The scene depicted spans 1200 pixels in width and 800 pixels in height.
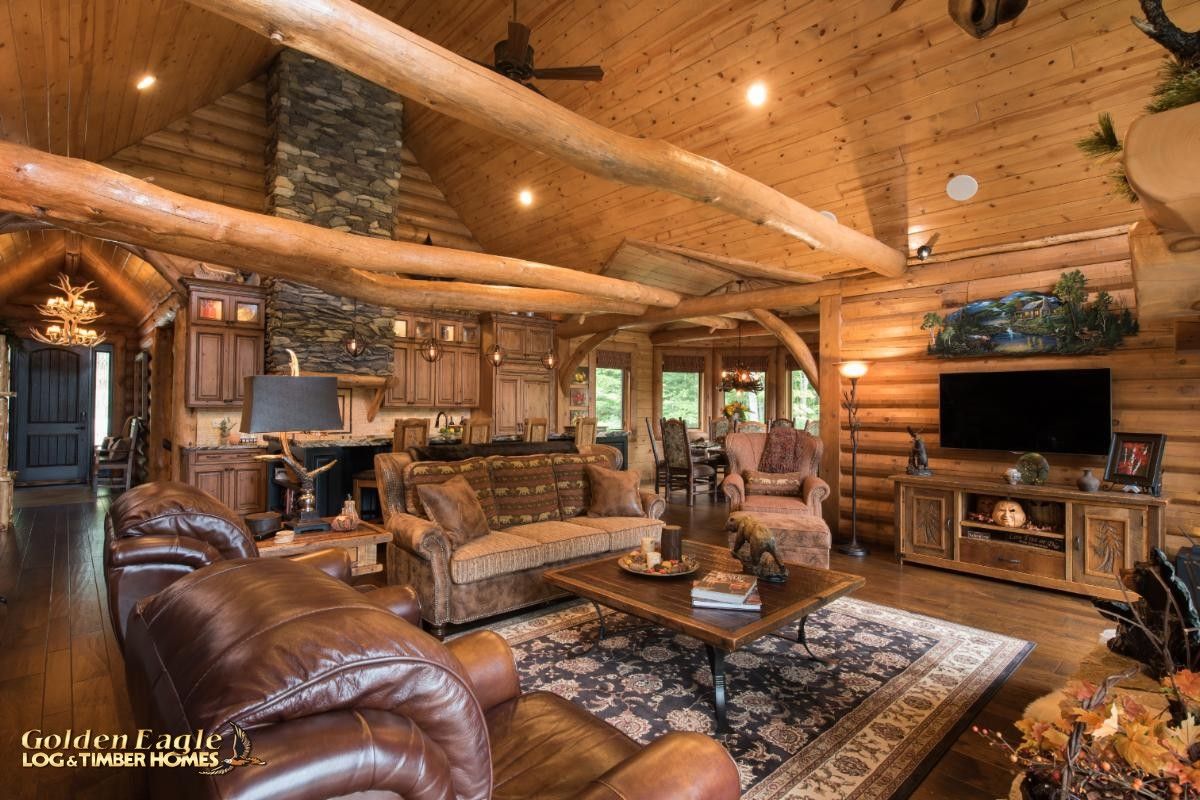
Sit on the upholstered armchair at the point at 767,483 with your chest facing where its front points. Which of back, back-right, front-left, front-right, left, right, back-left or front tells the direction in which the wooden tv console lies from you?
left

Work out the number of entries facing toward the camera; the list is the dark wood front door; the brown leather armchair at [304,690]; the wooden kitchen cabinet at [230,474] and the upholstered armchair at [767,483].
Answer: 3

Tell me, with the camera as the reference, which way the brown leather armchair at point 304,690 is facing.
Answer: facing away from the viewer and to the right of the viewer

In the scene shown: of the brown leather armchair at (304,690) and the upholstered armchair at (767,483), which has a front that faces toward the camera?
the upholstered armchair

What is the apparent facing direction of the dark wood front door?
toward the camera

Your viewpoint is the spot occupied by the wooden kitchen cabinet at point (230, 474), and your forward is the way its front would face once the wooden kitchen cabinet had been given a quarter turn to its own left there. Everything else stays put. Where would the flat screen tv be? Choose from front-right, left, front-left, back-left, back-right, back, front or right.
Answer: front-right

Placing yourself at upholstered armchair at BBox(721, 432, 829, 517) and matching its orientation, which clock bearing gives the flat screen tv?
The flat screen tv is roughly at 9 o'clock from the upholstered armchair.

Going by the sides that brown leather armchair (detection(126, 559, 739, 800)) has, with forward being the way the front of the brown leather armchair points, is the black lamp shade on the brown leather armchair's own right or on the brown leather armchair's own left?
on the brown leather armchair's own left

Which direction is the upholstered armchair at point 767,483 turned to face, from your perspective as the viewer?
facing the viewer

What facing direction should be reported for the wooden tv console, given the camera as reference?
facing the viewer and to the left of the viewer

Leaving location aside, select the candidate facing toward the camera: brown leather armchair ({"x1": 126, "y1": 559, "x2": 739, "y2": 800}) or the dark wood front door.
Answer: the dark wood front door

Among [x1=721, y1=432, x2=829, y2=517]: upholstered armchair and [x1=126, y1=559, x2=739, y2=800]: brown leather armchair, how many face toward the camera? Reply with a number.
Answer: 1

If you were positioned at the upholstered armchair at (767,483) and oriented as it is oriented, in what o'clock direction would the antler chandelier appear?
The antler chandelier is roughly at 3 o'clock from the upholstered armchair.

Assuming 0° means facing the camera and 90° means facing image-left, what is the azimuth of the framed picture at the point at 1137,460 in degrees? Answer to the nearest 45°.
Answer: approximately 45°

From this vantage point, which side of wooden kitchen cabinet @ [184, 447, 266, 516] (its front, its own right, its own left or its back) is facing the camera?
front

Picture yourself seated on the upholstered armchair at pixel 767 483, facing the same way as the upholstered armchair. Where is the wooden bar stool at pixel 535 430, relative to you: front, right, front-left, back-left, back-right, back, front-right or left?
back-right

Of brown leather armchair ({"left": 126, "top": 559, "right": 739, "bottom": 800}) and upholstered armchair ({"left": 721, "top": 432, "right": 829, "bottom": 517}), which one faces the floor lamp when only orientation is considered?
the brown leather armchair

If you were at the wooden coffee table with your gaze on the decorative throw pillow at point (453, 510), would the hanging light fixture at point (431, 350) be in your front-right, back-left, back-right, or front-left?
front-right
